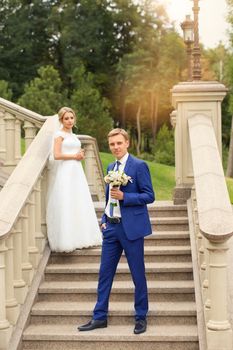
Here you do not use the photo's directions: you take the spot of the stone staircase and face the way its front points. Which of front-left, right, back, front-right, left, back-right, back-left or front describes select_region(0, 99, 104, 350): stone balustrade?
right

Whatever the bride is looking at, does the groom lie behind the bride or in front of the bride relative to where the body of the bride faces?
in front

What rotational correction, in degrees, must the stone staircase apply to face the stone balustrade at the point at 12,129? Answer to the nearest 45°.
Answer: approximately 135° to its right

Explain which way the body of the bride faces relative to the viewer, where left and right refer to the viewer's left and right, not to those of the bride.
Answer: facing the viewer and to the right of the viewer

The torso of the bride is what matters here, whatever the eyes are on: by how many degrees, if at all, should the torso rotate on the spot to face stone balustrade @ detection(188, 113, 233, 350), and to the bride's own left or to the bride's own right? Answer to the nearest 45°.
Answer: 0° — they already face it

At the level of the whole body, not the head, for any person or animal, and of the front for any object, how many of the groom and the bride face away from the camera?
0

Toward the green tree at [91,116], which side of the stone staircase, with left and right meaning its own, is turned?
back

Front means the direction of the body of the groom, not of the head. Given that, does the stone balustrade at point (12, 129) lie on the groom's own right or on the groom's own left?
on the groom's own right

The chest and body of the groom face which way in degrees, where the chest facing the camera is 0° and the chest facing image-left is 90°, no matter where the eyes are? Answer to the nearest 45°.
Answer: approximately 45°

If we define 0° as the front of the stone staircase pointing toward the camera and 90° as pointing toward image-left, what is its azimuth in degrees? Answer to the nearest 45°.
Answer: approximately 0°
